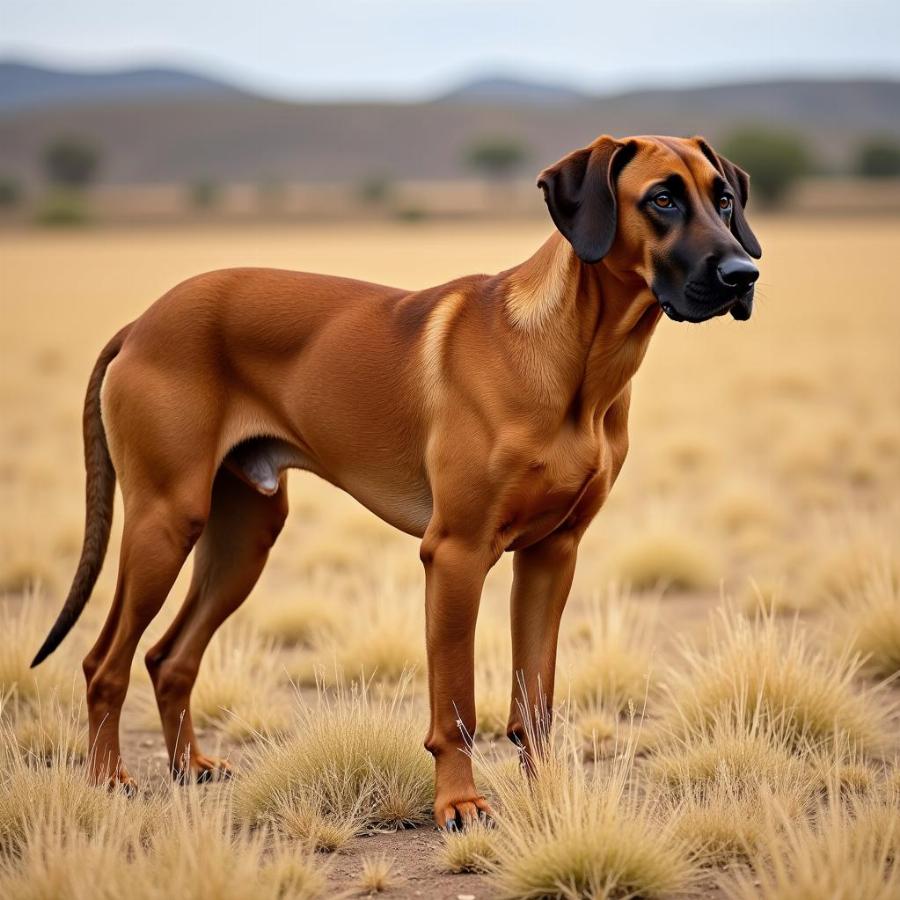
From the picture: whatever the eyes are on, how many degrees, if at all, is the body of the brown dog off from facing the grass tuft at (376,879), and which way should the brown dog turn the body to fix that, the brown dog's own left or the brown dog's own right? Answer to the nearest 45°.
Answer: approximately 45° to the brown dog's own right

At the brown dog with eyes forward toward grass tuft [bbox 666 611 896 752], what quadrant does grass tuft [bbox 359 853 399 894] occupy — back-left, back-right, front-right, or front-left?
back-right

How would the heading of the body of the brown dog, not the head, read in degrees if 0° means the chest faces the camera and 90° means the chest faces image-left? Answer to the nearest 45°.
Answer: approximately 315°

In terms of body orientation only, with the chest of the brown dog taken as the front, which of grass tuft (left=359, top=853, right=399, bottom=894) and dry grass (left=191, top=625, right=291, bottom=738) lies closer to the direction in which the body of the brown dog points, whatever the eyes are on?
the grass tuft

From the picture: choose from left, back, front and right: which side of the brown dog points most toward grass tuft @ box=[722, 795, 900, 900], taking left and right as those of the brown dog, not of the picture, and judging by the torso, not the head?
front

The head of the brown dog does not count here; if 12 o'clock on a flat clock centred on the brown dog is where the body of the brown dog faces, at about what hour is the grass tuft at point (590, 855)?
The grass tuft is roughly at 1 o'clock from the brown dog.
